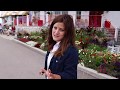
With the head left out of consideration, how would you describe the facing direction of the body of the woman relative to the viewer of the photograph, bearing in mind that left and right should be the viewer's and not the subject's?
facing the viewer and to the left of the viewer
